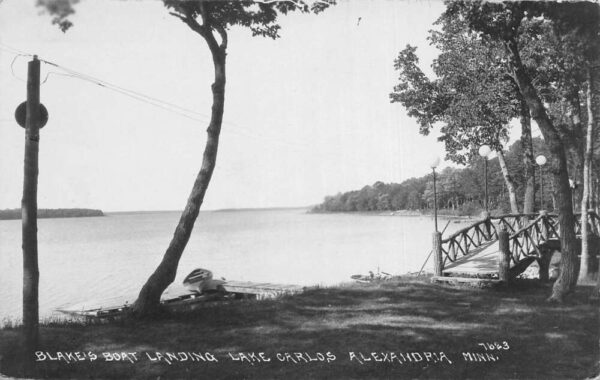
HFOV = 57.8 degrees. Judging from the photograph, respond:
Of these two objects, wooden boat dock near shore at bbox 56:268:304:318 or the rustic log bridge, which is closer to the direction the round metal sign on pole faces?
the wooden boat dock near shore
